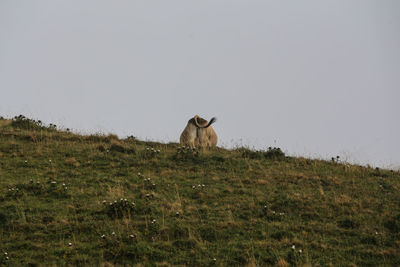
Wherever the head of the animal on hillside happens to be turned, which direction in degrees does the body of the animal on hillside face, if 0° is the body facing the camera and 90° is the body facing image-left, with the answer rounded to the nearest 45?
approximately 180°

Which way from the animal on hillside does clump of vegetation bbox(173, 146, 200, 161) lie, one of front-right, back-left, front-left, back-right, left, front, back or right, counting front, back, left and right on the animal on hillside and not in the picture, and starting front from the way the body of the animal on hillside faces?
back

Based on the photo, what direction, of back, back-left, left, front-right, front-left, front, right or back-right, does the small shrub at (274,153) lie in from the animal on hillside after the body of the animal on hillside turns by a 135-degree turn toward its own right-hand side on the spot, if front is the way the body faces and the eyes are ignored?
front

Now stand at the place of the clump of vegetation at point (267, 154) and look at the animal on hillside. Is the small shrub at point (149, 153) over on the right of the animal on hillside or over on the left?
left

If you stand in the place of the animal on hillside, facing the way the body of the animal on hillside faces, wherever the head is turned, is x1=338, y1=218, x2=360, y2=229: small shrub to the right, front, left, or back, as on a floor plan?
back

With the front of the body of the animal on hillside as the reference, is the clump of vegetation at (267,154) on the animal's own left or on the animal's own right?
on the animal's own right

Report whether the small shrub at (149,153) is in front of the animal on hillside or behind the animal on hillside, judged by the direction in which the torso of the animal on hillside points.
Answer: behind

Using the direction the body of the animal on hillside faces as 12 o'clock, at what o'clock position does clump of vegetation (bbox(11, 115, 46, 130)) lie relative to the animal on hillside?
The clump of vegetation is roughly at 9 o'clock from the animal on hillside.

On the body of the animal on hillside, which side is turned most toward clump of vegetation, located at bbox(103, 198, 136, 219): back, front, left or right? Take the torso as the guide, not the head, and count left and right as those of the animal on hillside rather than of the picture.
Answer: back
